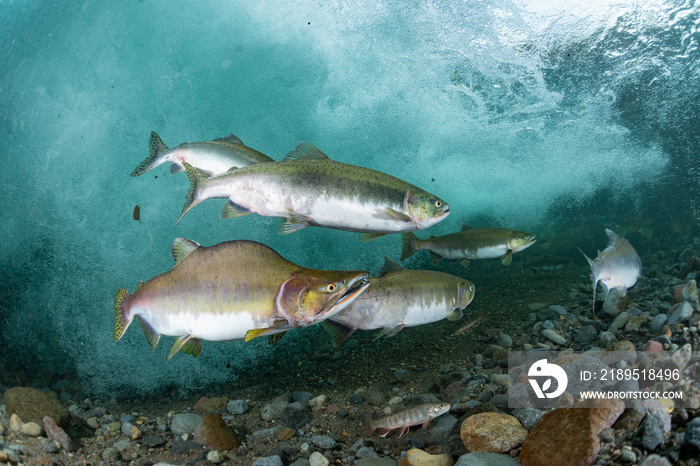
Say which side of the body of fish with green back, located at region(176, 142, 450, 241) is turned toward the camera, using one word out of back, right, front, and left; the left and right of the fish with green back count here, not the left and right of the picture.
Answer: right

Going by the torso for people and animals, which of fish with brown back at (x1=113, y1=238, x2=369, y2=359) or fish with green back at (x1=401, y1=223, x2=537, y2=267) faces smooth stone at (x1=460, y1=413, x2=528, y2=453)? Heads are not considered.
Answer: fish with brown back at (x1=113, y1=238, x2=369, y2=359)

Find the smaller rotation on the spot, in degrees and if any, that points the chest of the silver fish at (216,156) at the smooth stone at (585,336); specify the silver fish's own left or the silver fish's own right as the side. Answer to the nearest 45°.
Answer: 0° — it already faces it

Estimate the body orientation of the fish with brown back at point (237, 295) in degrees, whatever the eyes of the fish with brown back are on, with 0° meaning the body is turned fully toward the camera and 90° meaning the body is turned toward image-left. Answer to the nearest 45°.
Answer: approximately 270°

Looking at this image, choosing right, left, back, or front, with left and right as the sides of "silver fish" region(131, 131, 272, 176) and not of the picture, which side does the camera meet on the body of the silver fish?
right

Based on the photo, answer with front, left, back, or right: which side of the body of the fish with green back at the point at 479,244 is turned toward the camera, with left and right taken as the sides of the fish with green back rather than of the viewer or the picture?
right

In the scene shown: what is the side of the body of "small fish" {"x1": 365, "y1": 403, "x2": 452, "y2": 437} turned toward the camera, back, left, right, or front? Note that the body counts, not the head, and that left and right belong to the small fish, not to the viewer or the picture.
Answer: right
